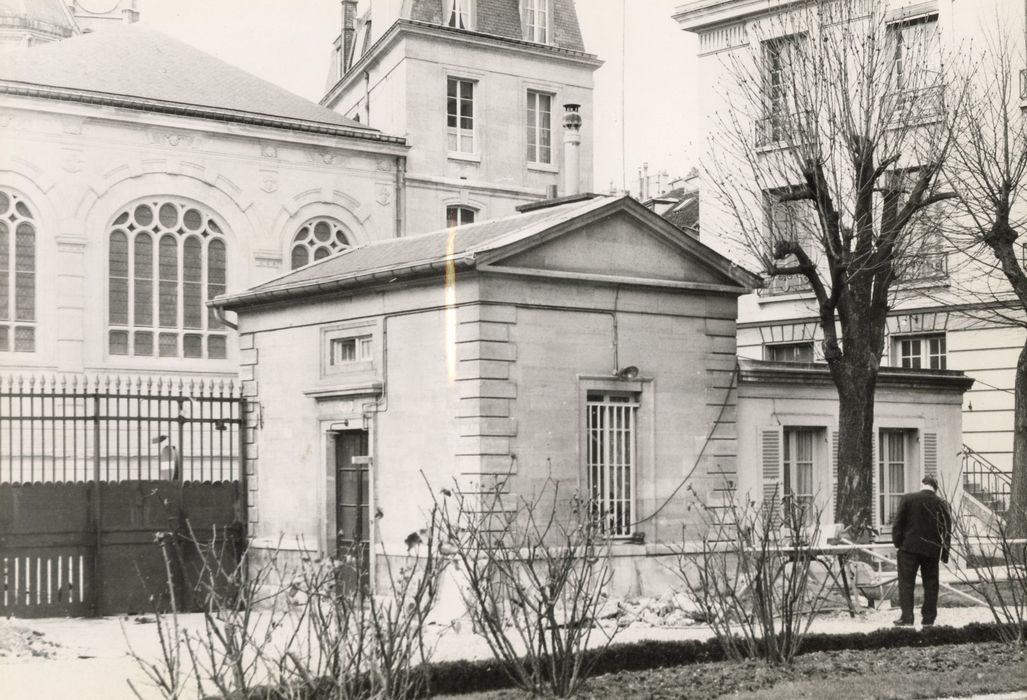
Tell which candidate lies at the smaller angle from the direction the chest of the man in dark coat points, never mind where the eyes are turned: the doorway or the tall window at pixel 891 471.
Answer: the tall window

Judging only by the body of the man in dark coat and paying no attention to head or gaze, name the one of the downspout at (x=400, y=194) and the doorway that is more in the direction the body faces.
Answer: the downspout

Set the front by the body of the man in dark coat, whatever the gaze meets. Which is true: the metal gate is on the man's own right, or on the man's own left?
on the man's own left

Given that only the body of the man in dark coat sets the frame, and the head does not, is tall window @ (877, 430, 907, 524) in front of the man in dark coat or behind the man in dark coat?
in front

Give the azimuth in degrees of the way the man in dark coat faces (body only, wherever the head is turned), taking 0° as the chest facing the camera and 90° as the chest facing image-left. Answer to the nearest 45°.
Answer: approximately 180°

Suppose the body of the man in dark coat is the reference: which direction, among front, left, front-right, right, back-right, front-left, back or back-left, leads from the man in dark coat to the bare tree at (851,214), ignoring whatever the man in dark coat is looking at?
front

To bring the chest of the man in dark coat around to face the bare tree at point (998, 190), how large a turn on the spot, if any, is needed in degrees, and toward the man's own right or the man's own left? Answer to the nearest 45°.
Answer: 0° — they already face it
